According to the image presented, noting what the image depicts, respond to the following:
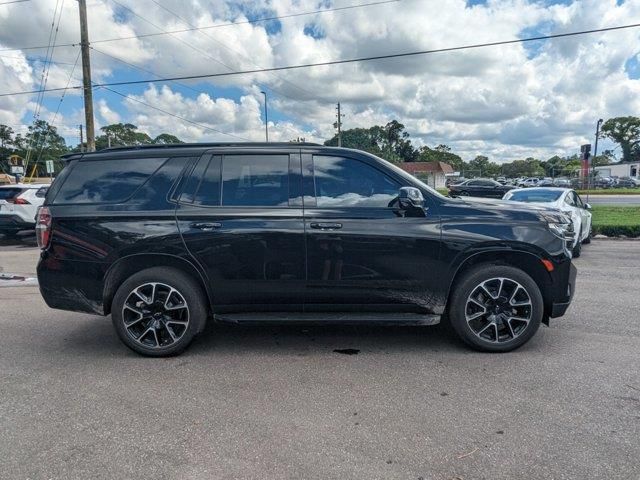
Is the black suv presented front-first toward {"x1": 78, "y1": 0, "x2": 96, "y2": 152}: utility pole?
no

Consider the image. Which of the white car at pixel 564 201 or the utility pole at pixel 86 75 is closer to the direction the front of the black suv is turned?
the white car

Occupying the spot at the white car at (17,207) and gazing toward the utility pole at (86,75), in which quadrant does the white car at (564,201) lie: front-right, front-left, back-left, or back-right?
back-right

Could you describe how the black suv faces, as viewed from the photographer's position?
facing to the right of the viewer

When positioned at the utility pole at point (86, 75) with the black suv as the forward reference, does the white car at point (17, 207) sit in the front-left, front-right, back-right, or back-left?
front-right

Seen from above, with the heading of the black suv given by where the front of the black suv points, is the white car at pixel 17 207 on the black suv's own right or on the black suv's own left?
on the black suv's own left

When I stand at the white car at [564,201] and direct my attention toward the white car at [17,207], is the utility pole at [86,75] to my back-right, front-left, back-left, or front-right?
front-right
